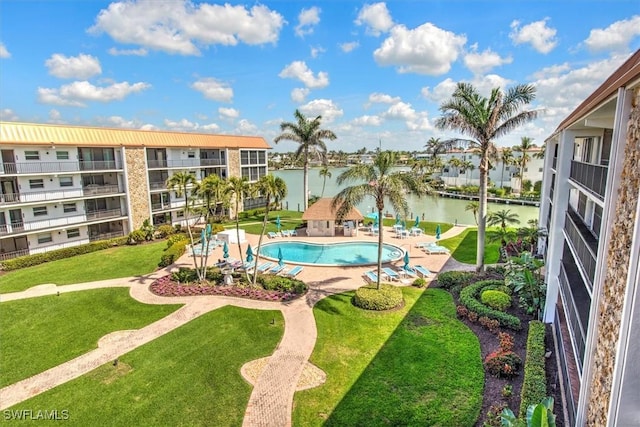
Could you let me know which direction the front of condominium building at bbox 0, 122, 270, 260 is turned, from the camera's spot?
facing the viewer and to the right of the viewer

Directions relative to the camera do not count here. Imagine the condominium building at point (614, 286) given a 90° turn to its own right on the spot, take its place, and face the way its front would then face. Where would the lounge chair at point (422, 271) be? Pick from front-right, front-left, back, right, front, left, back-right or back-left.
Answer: front-left

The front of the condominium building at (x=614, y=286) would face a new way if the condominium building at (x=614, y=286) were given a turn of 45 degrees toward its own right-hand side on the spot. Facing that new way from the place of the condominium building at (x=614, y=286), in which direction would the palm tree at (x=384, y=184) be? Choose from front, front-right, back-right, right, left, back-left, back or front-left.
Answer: front

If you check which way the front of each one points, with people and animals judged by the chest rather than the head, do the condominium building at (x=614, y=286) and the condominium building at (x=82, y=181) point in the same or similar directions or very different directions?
very different directions

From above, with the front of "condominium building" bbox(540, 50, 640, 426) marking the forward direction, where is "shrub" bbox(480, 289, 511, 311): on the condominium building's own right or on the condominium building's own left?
on the condominium building's own right

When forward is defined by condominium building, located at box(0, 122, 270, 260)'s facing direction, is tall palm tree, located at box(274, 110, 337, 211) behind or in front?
in front

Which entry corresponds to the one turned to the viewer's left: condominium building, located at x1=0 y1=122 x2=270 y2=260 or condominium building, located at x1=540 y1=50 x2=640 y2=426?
condominium building, located at x1=540 y1=50 x2=640 y2=426

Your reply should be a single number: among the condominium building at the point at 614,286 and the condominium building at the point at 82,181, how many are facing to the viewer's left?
1

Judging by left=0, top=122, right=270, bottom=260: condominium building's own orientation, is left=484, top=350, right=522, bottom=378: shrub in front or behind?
in front

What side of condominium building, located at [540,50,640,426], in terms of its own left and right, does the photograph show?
left

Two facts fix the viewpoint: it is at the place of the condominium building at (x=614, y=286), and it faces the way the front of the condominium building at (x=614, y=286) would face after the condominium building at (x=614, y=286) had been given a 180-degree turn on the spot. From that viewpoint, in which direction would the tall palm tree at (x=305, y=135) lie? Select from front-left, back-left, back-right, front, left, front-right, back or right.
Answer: back-left

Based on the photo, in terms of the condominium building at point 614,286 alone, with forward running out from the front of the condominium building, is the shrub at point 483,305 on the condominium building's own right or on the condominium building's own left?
on the condominium building's own right

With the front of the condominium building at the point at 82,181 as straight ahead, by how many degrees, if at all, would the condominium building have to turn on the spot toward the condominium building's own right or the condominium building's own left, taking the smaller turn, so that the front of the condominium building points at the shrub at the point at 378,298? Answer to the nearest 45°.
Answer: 0° — it already faces it
